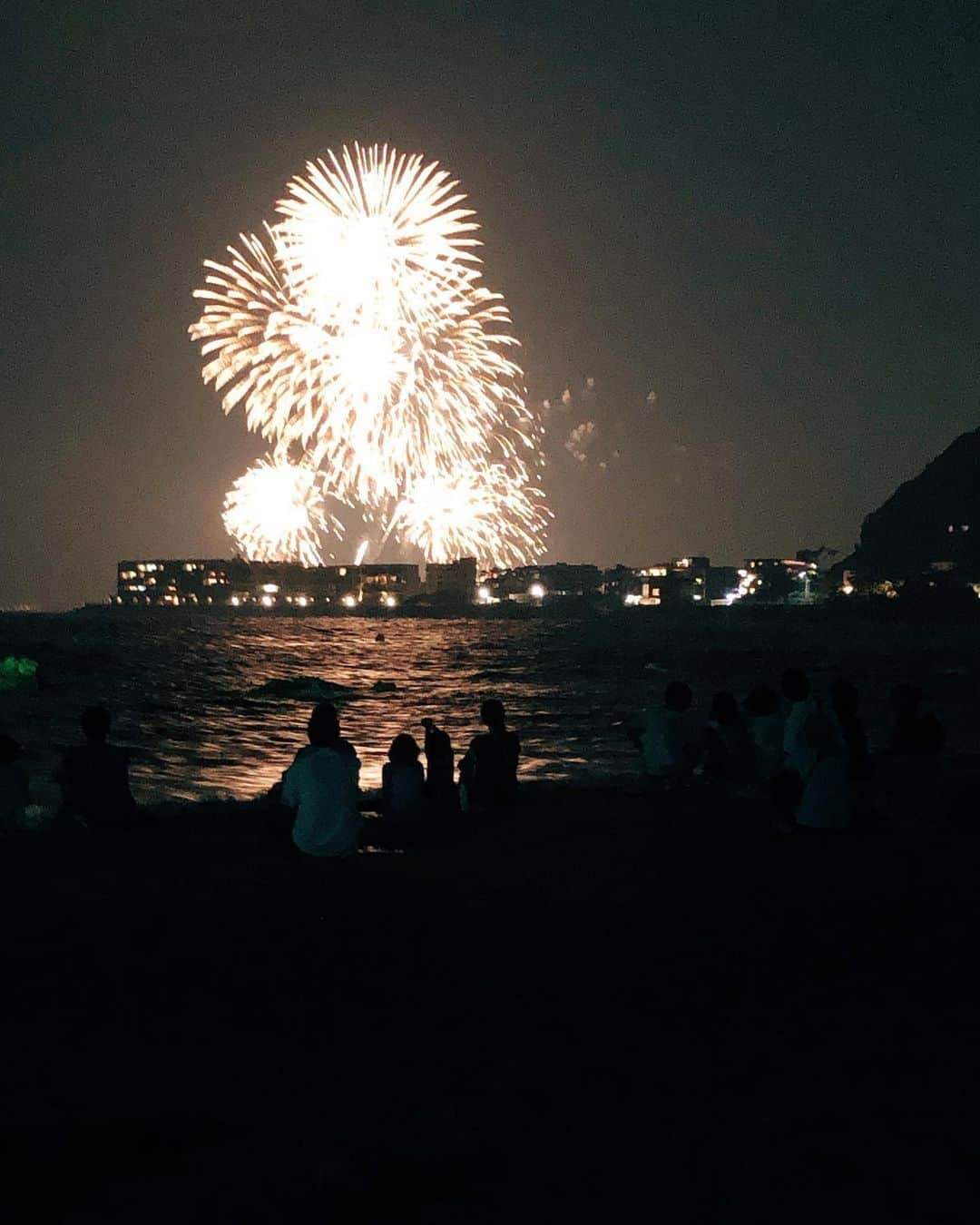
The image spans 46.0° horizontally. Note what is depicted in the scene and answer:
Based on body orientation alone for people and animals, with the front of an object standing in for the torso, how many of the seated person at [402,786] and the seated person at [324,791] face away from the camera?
2

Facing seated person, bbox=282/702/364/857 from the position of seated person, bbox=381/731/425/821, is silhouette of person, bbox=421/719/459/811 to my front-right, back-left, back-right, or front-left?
back-left

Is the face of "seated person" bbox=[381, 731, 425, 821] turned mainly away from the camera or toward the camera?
away from the camera

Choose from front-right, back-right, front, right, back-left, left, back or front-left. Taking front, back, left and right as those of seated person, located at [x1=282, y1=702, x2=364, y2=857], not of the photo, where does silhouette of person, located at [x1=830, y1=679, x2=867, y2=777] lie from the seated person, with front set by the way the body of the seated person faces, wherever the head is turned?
right

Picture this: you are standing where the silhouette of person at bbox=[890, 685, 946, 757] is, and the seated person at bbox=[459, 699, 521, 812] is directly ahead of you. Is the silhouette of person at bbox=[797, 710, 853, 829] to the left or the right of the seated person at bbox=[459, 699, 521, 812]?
left

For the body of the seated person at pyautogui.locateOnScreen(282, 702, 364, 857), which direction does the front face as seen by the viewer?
away from the camera

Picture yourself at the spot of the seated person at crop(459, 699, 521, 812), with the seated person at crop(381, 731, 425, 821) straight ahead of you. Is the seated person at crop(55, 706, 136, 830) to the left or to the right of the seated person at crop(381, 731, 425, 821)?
right

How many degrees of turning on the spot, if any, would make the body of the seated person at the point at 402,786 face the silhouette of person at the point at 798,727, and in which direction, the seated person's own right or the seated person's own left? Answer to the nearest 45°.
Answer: approximately 90° to the seated person's own right

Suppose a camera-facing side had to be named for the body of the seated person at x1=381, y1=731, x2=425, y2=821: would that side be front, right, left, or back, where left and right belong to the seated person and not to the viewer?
back

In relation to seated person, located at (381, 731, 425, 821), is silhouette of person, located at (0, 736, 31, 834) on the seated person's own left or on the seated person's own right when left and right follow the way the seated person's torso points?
on the seated person's own left

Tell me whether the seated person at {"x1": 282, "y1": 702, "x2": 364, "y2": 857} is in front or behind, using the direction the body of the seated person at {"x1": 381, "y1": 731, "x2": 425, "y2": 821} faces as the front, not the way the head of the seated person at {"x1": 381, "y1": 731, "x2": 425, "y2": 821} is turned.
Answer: behind

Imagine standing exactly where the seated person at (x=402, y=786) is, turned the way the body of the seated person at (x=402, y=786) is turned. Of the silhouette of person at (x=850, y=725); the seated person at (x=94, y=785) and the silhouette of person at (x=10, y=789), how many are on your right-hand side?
1

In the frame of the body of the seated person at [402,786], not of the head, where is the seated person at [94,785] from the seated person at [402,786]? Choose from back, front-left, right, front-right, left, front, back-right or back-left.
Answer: left

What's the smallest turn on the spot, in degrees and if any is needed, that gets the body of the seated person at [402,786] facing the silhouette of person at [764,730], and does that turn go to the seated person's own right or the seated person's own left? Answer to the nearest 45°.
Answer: approximately 90° to the seated person's own right

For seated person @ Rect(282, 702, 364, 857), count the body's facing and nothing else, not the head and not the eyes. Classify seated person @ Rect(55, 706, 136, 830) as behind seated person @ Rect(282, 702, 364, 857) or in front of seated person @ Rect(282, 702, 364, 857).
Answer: in front
